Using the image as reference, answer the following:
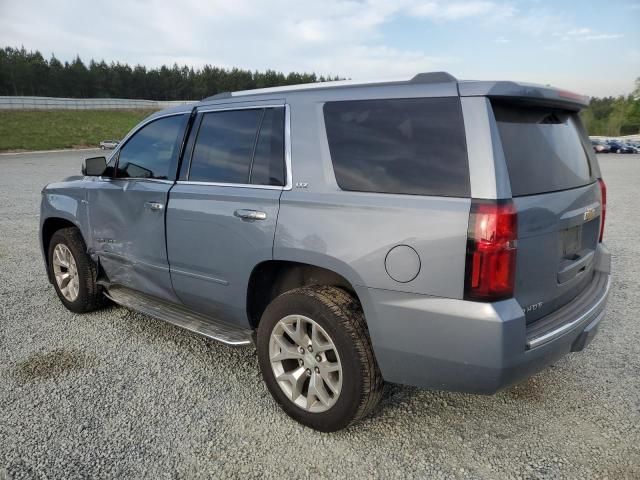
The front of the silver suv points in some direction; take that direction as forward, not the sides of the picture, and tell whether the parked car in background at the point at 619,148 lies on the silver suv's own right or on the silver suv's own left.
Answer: on the silver suv's own right

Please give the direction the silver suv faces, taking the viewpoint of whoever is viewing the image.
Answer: facing away from the viewer and to the left of the viewer

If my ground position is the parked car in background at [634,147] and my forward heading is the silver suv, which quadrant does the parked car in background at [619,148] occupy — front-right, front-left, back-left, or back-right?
front-right

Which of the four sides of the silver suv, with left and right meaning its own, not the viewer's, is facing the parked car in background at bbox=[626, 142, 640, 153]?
right
